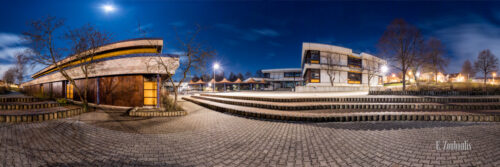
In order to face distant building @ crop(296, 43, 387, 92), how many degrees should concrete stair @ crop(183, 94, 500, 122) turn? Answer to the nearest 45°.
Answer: approximately 180°

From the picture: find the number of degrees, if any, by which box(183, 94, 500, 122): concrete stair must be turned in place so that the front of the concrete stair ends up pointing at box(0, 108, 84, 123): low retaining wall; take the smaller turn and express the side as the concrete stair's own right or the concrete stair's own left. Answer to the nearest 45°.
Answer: approximately 45° to the concrete stair's own right

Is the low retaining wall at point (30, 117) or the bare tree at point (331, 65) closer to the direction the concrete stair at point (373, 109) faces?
the low retaining wall

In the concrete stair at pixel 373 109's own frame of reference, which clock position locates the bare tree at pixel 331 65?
The bare tree is roughly at 6 o'clock from the concrete stair.

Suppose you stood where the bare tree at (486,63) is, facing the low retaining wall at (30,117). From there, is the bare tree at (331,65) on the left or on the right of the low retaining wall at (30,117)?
right

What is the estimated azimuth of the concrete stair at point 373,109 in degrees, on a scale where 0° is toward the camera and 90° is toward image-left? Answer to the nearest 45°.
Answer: approximately 0°

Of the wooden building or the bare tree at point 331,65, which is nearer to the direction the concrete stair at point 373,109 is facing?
the wooden building

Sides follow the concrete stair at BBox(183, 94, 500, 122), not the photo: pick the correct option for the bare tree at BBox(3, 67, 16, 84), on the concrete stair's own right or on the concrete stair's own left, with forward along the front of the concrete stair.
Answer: on the concrete stair's own right

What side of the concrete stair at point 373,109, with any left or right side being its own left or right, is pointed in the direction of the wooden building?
right
